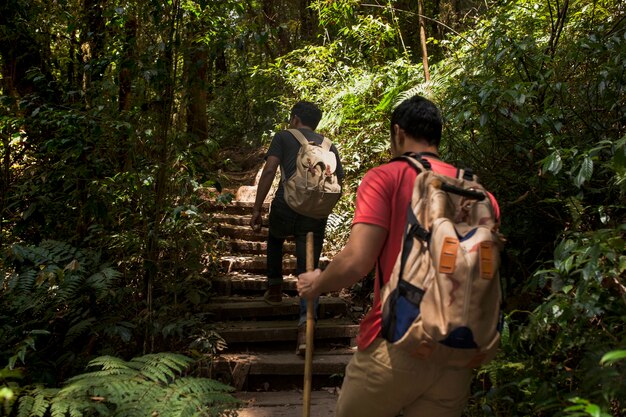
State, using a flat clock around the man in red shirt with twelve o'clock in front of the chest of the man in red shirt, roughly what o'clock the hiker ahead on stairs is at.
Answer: The hiker ahead on stairs is roughly at 1 o'clock from the man in red shirt.

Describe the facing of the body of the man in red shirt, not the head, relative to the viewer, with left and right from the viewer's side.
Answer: facing away from the viewer and to the left of the viewer

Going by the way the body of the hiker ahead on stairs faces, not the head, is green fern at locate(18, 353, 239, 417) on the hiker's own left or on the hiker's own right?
on the hiker's own left

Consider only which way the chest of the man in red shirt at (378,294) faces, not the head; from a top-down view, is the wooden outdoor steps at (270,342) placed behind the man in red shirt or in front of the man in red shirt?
in front

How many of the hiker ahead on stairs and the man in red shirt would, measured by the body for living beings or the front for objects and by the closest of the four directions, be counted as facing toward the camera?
0

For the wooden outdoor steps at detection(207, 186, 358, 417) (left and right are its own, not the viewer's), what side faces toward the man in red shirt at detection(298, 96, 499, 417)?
front

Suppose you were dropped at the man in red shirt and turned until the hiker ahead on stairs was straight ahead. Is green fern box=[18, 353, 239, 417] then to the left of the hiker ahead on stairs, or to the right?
left

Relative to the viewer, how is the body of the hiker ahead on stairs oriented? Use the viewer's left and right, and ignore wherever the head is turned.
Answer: facing away from the viewer and to the left of the viewer

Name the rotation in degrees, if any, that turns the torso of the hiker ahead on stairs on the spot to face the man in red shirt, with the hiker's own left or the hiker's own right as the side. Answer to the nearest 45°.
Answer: approximately 135° to the hiker's own left
